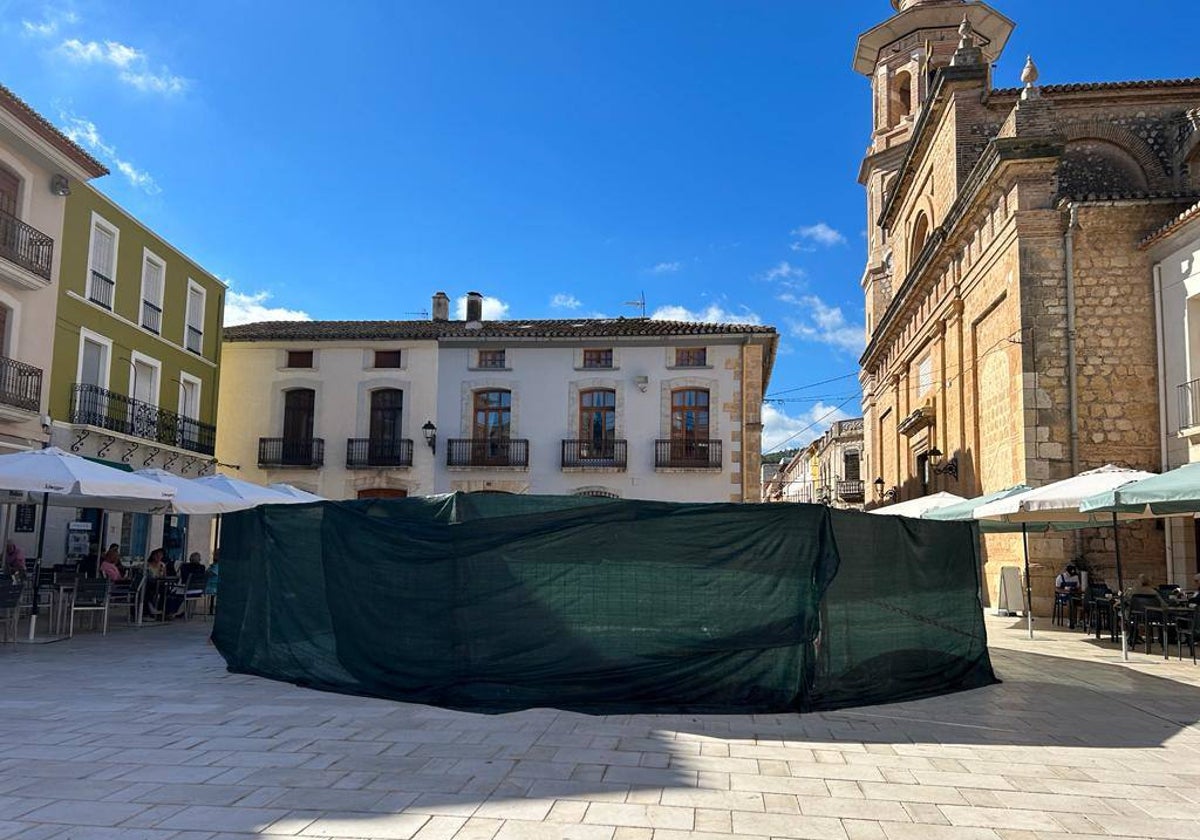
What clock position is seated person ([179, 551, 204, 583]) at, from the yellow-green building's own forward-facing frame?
The seated person is roughly at 1 o'clock from the yellow-green building.

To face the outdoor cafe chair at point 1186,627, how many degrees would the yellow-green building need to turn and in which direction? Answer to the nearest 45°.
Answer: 0° — it already faces it

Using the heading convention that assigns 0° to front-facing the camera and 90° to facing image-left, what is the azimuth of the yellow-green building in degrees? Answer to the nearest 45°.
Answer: approximately 315°

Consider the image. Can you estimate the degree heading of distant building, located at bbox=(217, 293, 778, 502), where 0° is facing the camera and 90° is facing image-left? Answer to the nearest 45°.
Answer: approximately 0°
